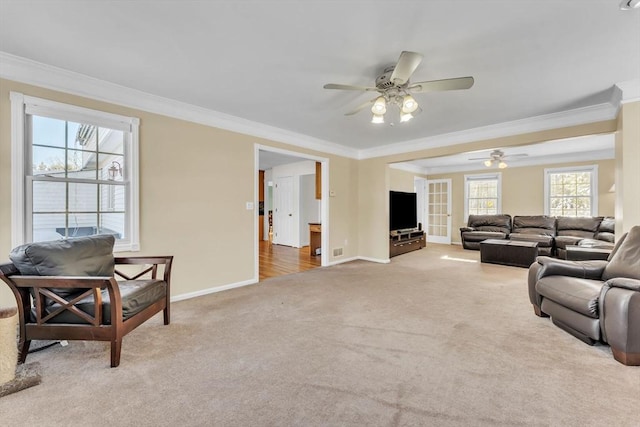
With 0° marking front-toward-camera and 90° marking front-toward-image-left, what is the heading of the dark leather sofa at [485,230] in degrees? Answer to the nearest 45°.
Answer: approximately 0°

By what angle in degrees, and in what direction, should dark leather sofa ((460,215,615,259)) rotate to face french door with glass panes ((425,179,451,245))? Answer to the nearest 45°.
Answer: approximately 135° to its right

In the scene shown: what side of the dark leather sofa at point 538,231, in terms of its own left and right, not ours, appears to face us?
front

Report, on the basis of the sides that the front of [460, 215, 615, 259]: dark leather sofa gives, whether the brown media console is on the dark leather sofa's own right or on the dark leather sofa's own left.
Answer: on the dark leather sofa's own right

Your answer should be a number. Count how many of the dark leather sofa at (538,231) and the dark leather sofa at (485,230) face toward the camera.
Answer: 2

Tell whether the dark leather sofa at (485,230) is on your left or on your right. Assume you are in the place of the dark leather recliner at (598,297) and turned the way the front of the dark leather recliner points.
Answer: on your right

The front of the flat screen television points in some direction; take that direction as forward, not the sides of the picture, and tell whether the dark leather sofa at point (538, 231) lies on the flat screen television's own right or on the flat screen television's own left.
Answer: on the flat screen television's own left

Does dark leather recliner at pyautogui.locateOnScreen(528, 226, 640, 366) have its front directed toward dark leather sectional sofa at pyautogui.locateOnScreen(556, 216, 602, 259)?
no

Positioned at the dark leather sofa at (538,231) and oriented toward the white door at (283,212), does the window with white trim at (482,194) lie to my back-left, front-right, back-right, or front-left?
front-right

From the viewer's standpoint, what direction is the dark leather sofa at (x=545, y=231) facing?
toward the camera

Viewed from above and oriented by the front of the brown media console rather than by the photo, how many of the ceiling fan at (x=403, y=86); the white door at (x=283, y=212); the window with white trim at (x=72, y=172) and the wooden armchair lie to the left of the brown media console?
0

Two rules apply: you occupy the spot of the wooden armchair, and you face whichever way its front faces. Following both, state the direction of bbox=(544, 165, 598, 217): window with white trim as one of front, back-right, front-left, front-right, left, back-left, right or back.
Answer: front-left

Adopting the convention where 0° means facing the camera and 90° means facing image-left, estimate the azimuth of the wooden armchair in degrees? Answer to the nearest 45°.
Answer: approximately 315°

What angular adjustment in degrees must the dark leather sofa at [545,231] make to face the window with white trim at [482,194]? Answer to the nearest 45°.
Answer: approximately 135° to its right

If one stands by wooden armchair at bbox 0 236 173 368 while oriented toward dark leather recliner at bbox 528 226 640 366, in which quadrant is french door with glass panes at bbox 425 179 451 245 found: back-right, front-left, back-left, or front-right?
front-left

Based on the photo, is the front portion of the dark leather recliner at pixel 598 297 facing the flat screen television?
no

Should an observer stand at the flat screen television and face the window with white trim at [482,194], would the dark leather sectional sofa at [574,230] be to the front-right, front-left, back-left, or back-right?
front-right

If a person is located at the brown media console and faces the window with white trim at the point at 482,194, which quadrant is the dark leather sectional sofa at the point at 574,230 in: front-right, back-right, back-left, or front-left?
front-right

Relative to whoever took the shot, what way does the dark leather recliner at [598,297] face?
facing the viewer and to the left of the viewer

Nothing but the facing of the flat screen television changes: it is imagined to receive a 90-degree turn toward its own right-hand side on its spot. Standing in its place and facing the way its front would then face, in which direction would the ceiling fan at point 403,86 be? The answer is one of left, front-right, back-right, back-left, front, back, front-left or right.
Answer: front-left
